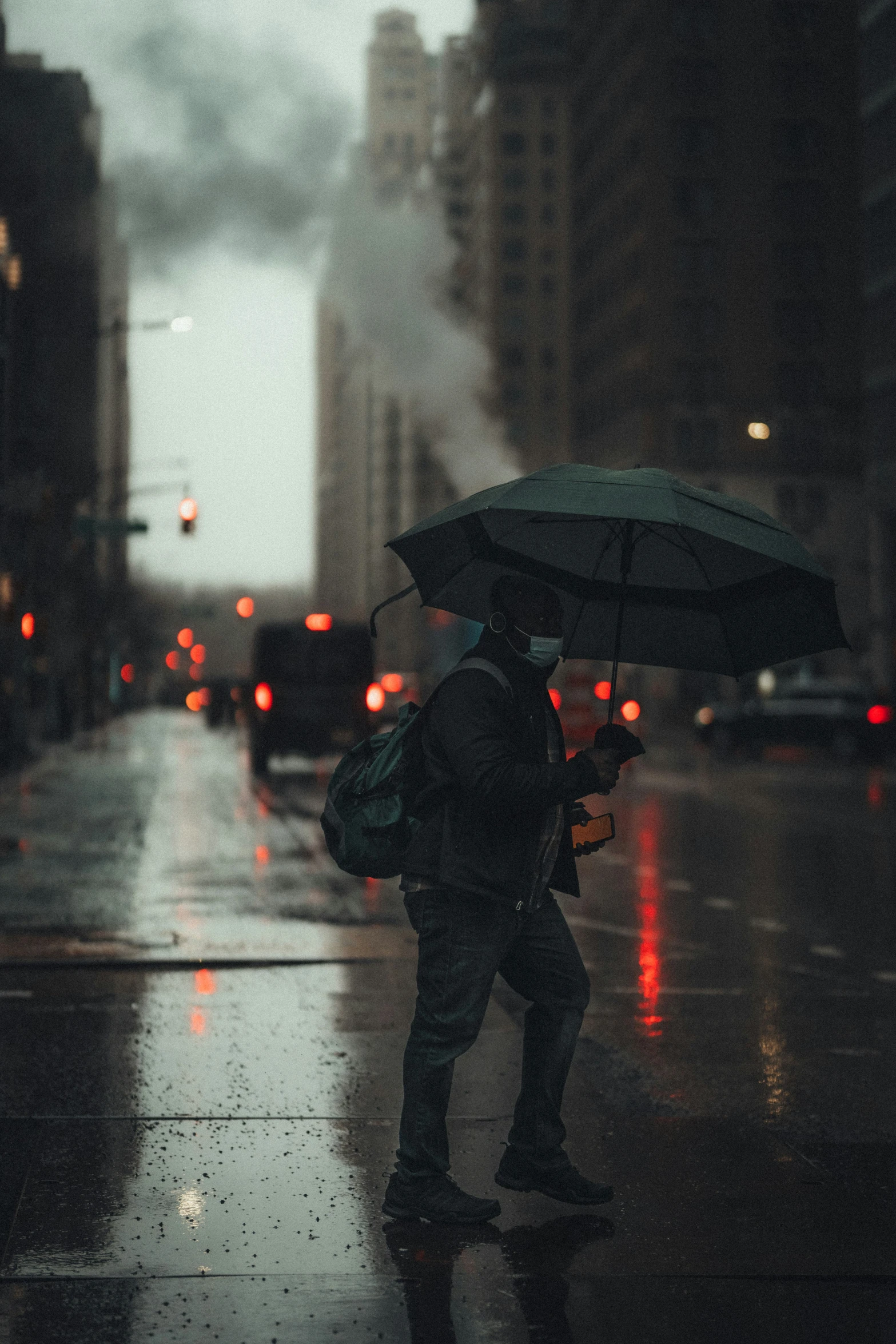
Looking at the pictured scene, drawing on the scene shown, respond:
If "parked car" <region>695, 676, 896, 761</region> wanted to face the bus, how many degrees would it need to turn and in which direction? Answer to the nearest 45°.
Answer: approximately 45° to its left

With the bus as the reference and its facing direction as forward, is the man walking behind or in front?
behind

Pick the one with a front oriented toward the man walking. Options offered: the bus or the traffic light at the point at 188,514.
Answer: the traffic light

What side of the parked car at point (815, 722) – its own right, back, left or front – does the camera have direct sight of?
left

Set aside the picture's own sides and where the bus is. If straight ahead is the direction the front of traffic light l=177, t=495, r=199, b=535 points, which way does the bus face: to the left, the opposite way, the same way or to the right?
the opposite way

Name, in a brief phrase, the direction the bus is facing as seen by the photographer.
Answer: facing away from the viewer

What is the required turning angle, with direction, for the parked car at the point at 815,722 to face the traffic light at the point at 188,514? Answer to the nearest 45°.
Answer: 0° — it already faces it

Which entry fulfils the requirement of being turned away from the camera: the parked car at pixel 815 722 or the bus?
the bus

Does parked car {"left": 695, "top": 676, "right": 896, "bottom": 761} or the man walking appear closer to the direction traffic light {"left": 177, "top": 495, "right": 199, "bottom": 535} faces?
the man walking

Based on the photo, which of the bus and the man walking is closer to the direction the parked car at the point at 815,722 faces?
the bus

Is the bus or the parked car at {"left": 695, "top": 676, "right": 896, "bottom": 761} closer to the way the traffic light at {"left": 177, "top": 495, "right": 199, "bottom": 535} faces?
the bus

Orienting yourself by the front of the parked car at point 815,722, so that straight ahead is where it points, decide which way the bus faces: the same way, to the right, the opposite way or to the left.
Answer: to the right
